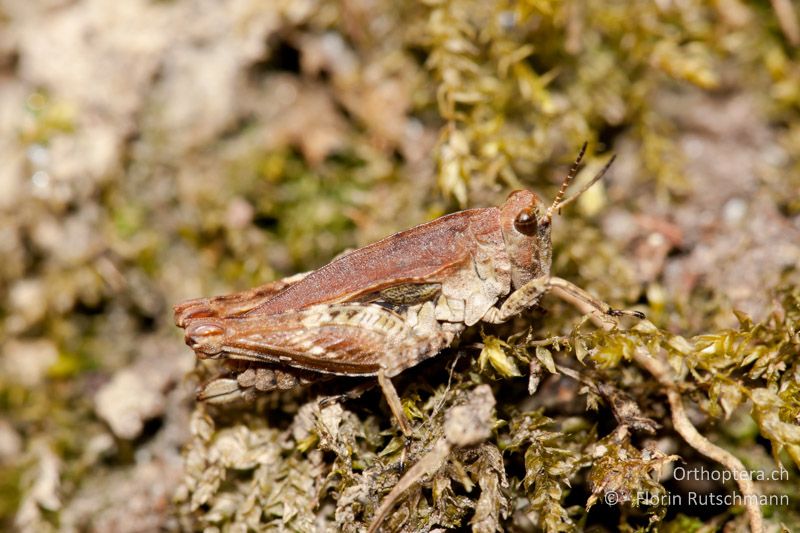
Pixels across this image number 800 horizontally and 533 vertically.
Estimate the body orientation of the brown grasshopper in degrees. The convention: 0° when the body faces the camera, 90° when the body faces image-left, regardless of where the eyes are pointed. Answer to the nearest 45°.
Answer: approximately 270°

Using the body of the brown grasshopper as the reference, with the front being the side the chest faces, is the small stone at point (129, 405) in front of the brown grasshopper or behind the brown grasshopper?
behind
